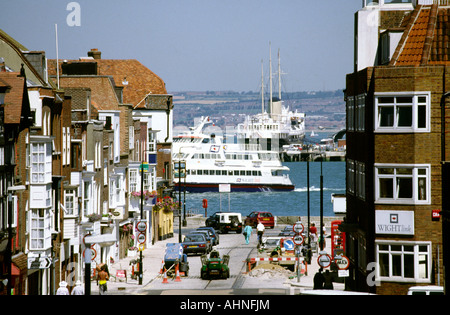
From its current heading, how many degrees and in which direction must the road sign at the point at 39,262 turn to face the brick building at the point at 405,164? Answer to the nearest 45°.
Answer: approximately 45° to its left
